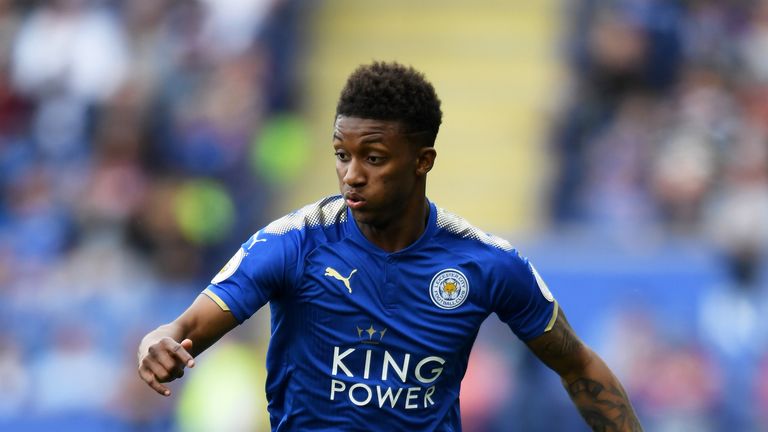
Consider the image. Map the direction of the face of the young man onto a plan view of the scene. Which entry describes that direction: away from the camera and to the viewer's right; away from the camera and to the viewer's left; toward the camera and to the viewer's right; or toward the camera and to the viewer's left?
toward the camera and to the viewer's left

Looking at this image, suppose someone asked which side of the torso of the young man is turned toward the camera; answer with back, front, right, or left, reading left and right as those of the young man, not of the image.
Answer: front
